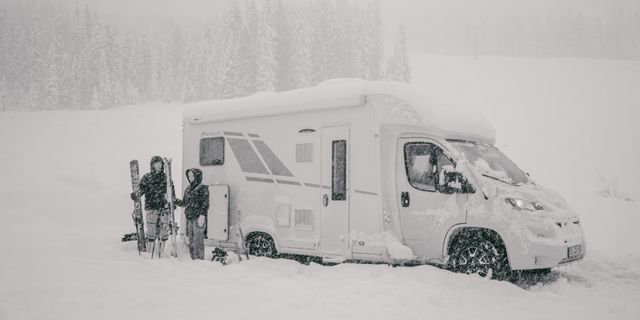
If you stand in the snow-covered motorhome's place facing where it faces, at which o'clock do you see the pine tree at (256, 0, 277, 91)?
The pine tree is roughly at 7 o'clock from the snow-covered motorhome.

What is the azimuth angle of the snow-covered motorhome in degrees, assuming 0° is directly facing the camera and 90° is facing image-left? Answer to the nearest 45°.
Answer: approximately 315°

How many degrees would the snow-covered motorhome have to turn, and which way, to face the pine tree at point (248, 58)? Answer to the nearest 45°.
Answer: approximately 135° to its left

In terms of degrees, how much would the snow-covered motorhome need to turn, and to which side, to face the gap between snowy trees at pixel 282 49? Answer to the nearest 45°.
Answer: approximately 135° to its left

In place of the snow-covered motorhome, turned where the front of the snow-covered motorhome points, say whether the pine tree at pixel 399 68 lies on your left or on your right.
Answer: on your left

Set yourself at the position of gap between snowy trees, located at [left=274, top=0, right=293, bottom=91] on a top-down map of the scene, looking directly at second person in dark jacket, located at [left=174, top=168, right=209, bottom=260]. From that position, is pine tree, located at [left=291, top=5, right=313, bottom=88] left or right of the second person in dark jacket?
left

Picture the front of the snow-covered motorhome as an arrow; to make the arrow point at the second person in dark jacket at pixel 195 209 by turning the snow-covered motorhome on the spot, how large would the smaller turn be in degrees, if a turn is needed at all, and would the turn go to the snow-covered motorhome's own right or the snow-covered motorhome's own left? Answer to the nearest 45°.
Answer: approximately 135° to the snow-covered motorhome's own right

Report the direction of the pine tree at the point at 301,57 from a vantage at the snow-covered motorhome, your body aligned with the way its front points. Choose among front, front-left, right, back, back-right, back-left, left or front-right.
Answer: back-left

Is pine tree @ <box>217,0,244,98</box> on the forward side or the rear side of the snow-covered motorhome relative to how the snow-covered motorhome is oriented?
on the rear side
